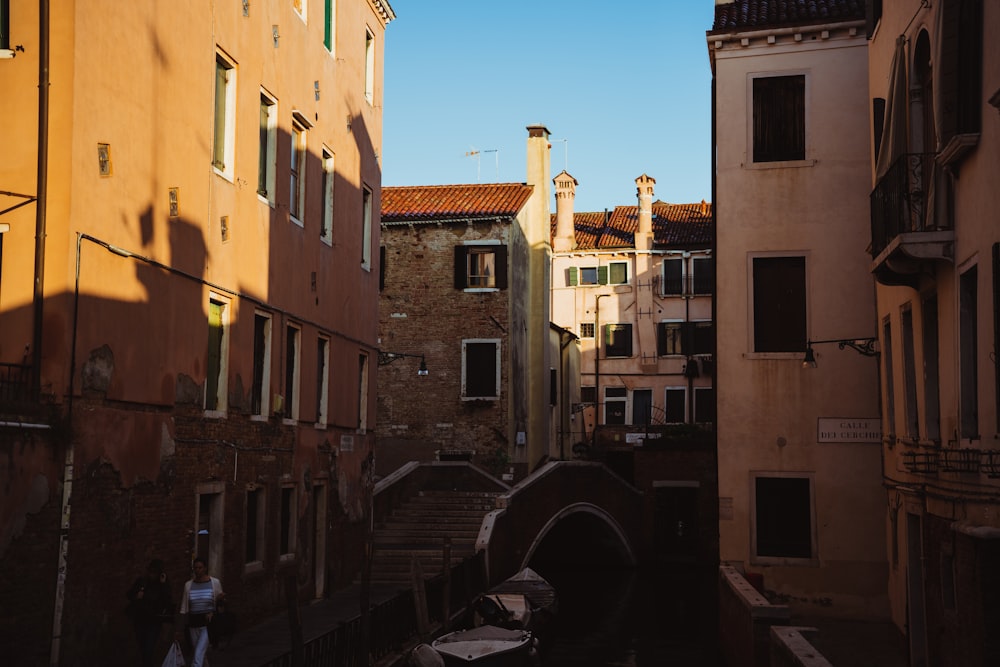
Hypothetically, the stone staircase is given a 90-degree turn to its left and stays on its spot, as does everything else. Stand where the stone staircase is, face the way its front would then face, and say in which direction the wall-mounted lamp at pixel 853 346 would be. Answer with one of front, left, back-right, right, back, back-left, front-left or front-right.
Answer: front-right

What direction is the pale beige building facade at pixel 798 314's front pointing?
toward the camera

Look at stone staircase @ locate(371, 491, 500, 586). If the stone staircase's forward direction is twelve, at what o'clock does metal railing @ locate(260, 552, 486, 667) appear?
The metal railing is roughly at 12 o'clock from the stone staircase.

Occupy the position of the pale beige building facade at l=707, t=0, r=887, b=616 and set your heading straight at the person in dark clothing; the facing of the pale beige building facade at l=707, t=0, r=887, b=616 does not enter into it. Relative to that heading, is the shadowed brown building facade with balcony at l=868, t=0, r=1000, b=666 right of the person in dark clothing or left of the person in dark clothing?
left

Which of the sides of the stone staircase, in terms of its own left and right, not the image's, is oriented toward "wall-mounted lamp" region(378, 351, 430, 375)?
back

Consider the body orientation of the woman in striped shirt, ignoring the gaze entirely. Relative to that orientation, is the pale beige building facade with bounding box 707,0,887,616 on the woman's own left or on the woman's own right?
on the woman's own left

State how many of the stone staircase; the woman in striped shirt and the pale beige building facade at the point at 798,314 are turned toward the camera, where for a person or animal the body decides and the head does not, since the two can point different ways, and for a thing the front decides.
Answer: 3

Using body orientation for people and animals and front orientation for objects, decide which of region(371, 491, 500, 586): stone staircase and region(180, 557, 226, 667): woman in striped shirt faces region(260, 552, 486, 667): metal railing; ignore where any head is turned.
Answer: the stone staircase

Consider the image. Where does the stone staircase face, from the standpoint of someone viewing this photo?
facing the viewer

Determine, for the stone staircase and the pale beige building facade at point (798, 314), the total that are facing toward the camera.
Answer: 2

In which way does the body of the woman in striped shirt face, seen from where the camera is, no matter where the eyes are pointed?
toward the camera

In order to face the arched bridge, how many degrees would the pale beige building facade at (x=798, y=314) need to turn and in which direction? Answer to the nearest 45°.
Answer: approximately 135° to its right

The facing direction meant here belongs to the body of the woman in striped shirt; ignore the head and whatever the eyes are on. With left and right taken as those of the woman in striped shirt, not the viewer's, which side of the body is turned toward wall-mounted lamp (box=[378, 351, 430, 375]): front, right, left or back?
back
